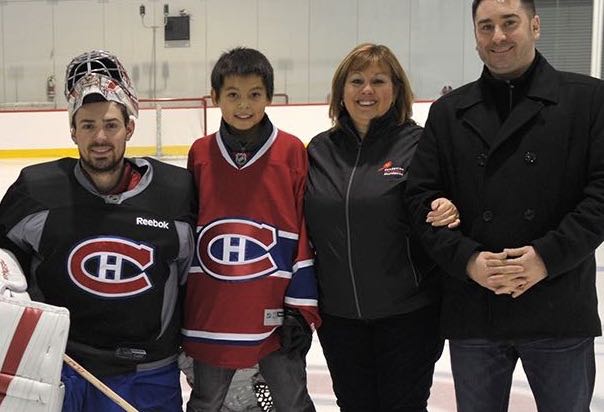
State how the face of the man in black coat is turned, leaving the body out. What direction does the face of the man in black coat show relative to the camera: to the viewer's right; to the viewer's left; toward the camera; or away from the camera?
toward the camera

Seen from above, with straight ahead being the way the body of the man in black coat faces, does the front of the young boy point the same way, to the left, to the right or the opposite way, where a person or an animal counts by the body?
the same way

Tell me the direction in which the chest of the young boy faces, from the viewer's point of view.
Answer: toward the camera

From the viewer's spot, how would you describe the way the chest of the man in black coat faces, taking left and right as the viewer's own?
facing the viewer

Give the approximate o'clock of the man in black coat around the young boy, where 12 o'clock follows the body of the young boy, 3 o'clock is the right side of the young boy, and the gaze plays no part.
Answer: The man in black coat is roughly at 10 o'clock from the young boy.

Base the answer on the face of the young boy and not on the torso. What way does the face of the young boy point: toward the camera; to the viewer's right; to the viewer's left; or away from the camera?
toward the camera

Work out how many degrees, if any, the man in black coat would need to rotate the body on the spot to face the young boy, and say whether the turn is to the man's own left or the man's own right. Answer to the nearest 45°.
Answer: approximately 90° to the man's own right

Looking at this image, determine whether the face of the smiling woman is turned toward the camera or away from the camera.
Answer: toward the camera
